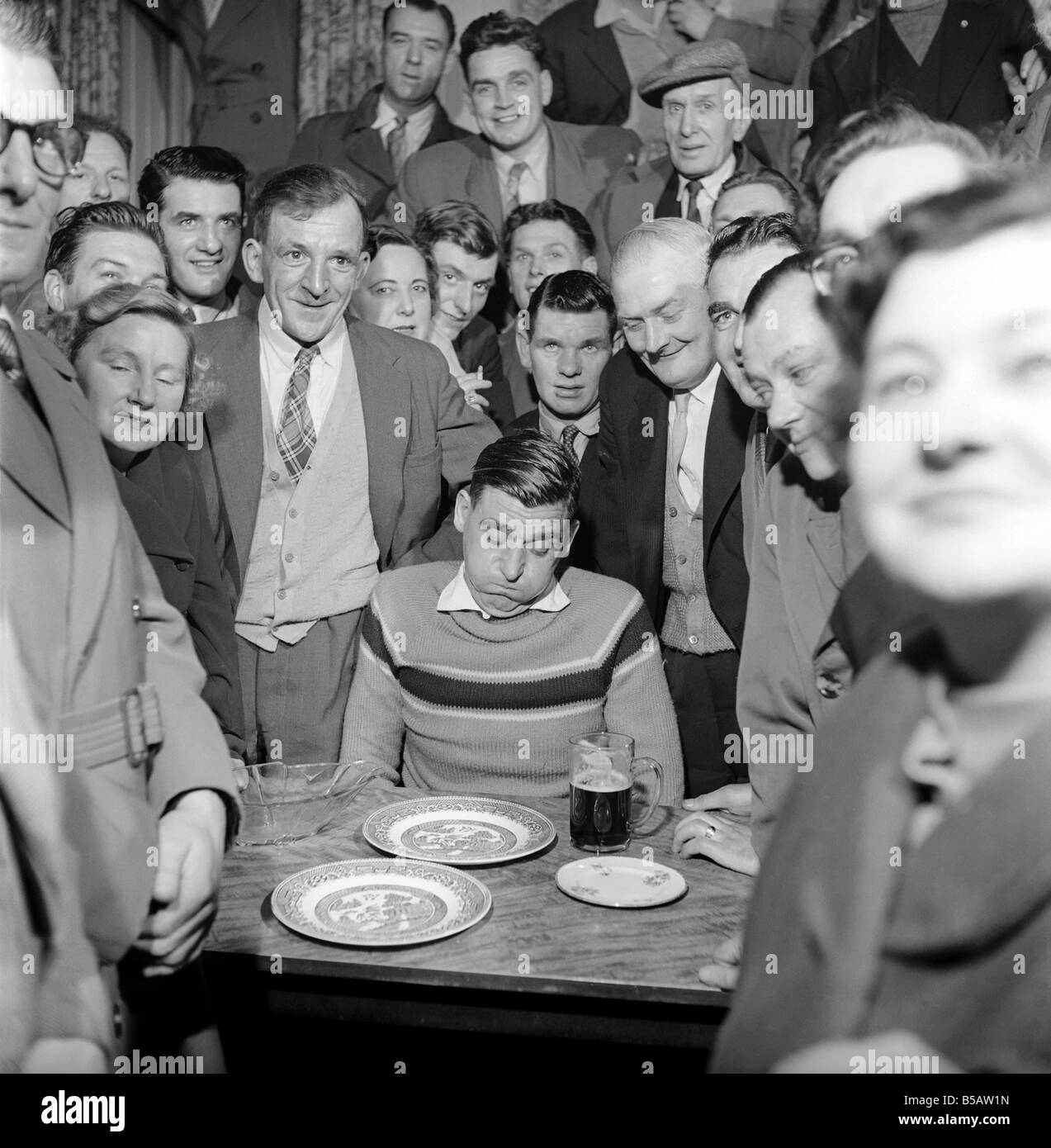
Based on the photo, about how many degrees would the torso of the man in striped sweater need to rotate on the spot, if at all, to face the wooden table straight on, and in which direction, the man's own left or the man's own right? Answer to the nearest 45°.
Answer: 0° — they already face it

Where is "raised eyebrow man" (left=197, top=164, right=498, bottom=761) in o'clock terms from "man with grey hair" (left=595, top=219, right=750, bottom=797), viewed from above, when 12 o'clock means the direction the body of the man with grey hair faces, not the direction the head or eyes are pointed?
The raised eyebrow man is roughly at 3 o'clock from the man with grey hair.

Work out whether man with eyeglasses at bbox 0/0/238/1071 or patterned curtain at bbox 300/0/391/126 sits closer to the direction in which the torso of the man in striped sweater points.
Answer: the man with eyeglasses

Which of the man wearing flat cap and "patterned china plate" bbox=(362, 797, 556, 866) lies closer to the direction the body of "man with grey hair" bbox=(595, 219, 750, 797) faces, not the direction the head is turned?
the patterned china plate

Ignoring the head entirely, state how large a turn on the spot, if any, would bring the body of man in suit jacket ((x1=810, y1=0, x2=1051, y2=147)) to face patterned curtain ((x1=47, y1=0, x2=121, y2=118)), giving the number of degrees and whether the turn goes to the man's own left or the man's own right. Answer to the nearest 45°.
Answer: approximately 90° to the man's own right

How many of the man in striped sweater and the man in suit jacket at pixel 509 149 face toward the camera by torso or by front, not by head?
2

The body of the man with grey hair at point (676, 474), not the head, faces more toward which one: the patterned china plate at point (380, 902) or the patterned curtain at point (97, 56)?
the patterned china plate
